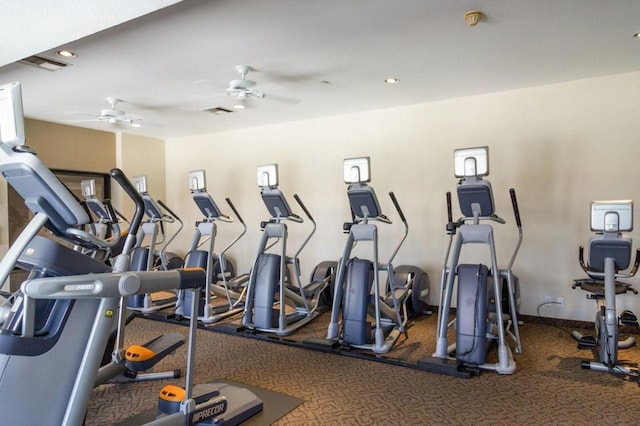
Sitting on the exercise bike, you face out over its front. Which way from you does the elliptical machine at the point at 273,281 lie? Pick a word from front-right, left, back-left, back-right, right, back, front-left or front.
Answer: right

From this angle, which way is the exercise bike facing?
toward the camera

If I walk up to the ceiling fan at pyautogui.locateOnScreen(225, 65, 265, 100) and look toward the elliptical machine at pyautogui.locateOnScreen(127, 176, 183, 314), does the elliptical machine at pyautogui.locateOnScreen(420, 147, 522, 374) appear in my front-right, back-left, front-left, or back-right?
back-right

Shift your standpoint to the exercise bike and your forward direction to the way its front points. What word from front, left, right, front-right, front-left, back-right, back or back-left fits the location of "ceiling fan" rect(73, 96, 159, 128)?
right

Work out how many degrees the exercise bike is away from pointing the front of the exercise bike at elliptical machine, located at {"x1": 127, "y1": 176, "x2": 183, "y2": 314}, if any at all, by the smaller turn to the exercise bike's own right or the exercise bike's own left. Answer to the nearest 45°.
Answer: approximately 90° to the exercise bike's own right
